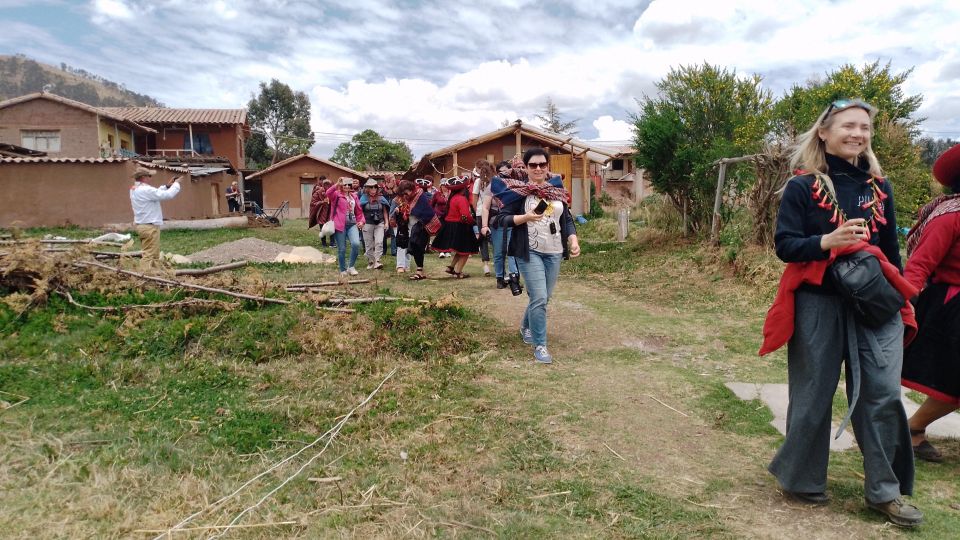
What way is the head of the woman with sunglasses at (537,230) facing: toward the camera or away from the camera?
toward the camera

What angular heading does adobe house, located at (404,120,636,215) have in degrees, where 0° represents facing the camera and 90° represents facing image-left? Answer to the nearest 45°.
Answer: approximately 0°

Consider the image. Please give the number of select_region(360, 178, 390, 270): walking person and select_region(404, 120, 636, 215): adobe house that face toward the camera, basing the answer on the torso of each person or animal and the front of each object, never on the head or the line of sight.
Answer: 2

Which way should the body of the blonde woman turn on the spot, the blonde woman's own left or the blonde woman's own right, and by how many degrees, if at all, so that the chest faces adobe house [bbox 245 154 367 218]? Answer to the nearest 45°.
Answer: approximately 180°

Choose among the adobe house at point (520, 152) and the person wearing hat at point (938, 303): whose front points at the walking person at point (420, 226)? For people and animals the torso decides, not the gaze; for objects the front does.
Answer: the adobe house

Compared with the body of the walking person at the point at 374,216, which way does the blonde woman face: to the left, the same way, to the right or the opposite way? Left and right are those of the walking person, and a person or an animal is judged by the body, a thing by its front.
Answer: the same way

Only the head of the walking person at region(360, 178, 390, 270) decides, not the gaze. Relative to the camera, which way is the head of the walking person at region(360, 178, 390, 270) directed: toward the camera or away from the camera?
toward the camera

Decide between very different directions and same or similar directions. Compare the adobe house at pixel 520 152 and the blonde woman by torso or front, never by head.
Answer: same or similar directions

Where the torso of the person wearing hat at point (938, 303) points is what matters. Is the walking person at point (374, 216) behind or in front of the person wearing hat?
behind

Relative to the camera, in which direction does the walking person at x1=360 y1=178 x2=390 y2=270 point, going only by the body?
toward the camera

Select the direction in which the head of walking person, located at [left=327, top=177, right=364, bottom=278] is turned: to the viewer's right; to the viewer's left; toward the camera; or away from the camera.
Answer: toward the camera

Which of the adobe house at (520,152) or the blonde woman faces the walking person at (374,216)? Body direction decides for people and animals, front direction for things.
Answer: the adobe house
